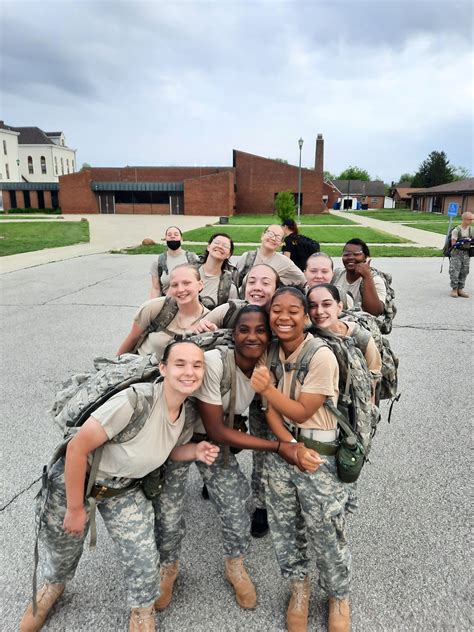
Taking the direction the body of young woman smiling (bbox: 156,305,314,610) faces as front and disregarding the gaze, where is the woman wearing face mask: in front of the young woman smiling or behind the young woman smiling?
behind

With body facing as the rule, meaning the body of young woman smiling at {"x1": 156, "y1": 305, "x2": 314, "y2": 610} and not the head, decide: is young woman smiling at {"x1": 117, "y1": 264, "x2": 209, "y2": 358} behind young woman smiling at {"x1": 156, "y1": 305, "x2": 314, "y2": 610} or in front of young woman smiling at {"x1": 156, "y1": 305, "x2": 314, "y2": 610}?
behind

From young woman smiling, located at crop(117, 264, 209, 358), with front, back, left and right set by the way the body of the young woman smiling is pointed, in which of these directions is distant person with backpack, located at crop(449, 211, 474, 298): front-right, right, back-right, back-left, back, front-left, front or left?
left

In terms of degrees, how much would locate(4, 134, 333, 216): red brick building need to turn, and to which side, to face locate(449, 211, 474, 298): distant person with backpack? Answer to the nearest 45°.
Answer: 0° — it already faces them

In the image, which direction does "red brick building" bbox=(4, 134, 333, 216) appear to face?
toward the camera

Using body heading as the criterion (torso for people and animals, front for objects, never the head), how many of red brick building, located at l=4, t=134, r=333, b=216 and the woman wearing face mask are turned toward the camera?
2

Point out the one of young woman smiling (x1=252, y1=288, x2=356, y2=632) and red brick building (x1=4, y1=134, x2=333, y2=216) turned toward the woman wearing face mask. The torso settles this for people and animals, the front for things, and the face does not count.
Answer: the red brick building

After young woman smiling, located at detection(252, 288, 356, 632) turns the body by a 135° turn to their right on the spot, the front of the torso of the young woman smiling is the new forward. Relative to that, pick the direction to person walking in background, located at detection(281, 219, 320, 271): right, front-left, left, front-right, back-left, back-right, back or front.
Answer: front

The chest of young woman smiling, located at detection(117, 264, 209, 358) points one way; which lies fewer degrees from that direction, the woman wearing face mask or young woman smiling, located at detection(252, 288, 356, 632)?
the young woman smiling

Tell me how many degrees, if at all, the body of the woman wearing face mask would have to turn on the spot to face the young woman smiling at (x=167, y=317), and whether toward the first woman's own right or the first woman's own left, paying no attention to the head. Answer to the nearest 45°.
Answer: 0° — they already face them

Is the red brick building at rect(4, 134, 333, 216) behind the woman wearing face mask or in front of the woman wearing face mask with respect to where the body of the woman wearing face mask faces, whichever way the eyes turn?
behind

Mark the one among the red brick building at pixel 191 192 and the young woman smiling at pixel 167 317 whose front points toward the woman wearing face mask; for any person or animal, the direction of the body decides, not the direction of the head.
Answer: the red brick building
